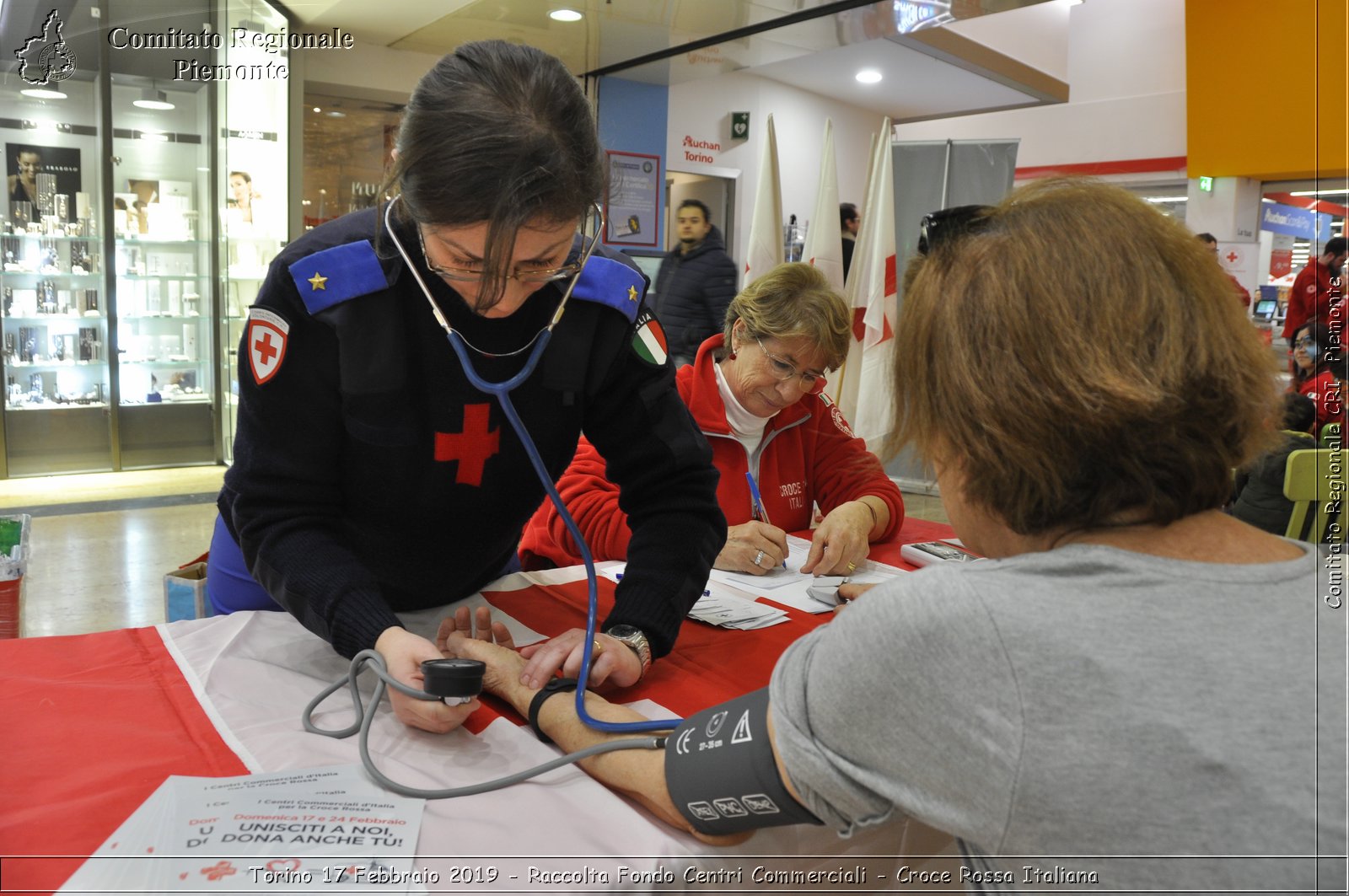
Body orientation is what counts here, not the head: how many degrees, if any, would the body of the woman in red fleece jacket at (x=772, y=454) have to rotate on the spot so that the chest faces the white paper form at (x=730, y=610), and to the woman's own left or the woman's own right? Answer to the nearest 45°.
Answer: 0° — they already face it

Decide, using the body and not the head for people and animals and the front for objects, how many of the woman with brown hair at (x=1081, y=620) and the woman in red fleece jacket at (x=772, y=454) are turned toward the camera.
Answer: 1

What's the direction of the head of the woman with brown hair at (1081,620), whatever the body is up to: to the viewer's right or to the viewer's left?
to the viewer's left

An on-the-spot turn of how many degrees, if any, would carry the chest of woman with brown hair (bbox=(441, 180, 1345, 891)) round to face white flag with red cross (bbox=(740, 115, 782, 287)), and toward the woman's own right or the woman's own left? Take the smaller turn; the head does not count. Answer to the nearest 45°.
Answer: approximately 45° to the woman's own right

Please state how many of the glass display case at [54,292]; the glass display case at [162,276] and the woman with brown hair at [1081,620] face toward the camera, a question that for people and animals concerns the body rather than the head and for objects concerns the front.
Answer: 2
